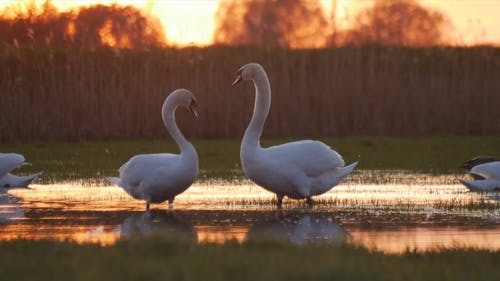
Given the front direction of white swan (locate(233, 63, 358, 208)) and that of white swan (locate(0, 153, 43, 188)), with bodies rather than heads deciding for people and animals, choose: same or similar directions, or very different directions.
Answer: same or similar directions

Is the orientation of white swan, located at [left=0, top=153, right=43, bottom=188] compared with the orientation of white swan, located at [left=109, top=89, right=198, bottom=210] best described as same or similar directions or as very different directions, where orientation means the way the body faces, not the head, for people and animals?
very different directions

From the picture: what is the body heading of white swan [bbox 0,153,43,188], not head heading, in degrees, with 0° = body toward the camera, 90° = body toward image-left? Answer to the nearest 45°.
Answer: approximately 90°

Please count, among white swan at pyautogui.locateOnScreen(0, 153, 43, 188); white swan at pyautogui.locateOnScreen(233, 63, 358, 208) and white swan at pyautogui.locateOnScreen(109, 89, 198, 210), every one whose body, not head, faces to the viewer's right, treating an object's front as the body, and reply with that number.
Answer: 1

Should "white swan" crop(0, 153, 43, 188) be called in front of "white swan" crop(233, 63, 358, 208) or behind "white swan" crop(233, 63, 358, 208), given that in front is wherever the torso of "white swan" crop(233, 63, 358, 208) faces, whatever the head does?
in front

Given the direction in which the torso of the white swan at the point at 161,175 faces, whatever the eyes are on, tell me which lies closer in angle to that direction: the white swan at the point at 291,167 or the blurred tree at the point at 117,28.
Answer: the white swan

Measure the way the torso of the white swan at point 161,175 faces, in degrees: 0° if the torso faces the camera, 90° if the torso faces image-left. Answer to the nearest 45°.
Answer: approximately 270°

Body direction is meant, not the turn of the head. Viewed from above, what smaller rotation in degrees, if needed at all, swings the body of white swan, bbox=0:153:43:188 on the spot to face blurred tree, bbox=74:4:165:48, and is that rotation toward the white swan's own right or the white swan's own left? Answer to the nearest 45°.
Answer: approximately 90° to the white swan's own right

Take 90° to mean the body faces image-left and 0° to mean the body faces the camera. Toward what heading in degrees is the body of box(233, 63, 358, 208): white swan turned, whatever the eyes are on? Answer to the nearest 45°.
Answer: approximately 90°

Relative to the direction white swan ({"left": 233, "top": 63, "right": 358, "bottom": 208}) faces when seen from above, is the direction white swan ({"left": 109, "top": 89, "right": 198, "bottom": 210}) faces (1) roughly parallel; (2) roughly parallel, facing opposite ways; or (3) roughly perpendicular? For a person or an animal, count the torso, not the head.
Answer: roughly parallel, facing opposite ways
